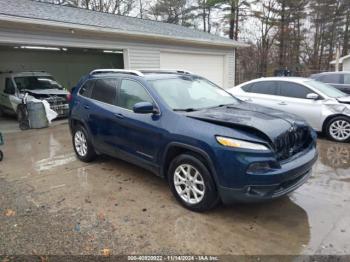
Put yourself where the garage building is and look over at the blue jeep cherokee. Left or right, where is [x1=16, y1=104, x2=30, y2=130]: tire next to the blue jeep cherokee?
right

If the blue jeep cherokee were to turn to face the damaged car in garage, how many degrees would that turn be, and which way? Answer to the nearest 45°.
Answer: approximately 180°

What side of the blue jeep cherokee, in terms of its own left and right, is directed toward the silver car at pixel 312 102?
left

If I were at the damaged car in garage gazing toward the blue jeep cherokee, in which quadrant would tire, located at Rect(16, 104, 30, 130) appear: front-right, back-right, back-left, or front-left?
front-right

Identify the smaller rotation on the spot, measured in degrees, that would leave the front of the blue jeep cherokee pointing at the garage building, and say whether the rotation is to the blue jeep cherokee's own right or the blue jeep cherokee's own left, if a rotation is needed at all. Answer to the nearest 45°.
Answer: approximately 180°

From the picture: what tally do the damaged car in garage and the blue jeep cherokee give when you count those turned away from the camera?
0

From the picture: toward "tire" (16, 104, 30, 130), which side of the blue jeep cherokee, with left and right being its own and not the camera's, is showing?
back

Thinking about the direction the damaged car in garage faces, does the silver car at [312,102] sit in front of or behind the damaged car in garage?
in front

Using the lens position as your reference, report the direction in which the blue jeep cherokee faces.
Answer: facing the viewer and to the right of the viewer
